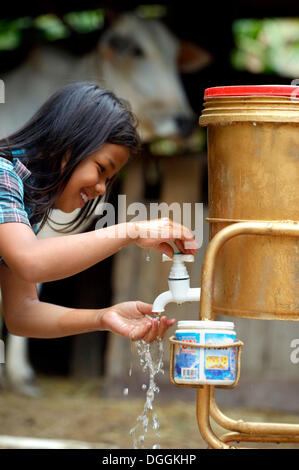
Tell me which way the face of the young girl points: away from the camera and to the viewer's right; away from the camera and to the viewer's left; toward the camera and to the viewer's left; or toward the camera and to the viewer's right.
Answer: toward the camera and to the viewer's right

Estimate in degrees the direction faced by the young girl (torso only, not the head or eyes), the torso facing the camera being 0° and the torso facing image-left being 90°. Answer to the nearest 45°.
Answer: approximately 270°

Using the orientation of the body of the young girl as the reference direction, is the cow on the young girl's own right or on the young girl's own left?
on the young girl's own left

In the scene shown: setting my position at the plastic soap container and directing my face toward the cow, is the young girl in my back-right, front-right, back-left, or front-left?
front-left
